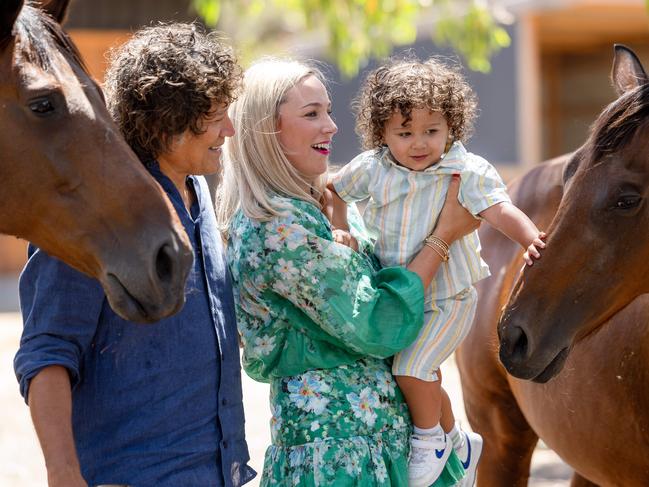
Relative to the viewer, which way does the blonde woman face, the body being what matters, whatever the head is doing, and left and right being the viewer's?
facing to the right of the viewer

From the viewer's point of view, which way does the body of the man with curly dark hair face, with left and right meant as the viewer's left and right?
facing the viewer and to the right of the viewer

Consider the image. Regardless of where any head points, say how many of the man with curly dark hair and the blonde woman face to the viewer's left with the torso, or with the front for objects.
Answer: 0

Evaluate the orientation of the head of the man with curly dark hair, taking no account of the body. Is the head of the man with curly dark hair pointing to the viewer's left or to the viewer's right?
to the viewer's right

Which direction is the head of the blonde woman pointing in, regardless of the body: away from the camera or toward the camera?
toward the camera
